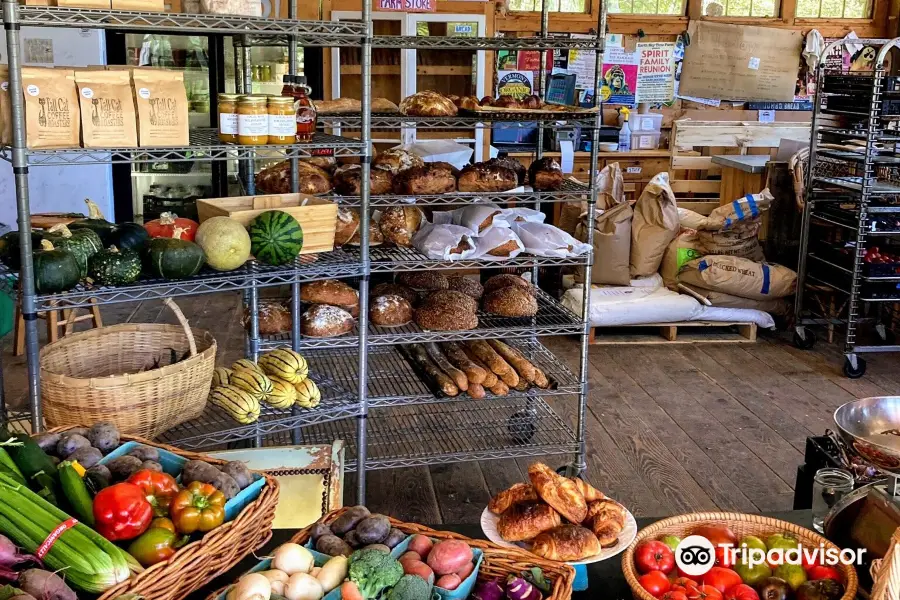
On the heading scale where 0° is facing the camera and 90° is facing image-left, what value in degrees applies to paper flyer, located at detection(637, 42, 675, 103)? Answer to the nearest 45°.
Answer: approximately 0°

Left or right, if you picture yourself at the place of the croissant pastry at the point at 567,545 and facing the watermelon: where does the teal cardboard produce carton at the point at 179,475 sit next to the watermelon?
left

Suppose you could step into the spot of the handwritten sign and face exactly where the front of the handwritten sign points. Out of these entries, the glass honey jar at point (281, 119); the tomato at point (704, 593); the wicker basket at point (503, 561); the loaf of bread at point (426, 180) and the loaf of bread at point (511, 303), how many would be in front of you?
5

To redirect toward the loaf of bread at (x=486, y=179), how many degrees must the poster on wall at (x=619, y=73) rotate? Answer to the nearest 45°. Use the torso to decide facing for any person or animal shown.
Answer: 0° — it already faces it

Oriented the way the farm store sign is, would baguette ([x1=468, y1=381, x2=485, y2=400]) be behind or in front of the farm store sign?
in front

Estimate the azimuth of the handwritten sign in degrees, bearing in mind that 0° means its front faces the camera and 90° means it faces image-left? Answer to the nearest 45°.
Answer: approximately 0°

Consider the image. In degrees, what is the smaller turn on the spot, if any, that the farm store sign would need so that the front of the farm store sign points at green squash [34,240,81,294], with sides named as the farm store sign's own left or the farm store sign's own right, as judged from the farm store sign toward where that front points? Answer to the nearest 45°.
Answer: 0° — it already faces it

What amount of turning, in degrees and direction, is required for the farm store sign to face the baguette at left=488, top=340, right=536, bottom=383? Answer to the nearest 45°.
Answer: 0° — it already faces it

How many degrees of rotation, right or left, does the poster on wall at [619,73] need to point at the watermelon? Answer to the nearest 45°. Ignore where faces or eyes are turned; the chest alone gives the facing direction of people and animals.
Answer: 0° — it already faces it

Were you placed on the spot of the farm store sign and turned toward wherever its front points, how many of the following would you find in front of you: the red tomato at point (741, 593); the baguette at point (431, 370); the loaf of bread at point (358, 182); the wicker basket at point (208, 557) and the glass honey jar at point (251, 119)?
5
